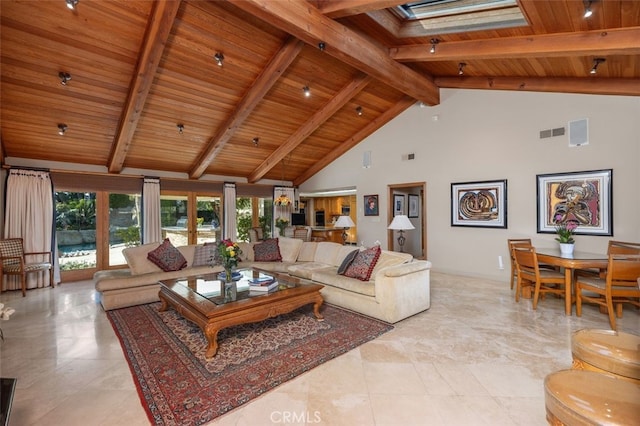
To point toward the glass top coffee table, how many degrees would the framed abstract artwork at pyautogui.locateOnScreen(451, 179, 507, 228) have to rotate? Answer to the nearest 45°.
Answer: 0° — it already faces it

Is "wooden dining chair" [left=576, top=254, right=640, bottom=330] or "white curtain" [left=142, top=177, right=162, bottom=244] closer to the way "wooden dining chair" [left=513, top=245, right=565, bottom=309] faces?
the wooden dining chair

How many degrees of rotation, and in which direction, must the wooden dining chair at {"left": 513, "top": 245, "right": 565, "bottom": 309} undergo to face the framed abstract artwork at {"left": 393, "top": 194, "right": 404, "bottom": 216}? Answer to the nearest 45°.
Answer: approximately 90° to its left

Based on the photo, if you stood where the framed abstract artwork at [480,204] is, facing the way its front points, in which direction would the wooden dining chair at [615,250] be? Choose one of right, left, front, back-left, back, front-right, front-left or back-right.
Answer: left

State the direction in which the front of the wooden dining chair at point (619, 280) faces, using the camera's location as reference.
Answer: facing away from the viewer and to the left of the viewer

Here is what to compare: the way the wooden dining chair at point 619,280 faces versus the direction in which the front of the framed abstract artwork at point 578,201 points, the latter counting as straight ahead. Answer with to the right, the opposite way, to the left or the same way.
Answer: to the right

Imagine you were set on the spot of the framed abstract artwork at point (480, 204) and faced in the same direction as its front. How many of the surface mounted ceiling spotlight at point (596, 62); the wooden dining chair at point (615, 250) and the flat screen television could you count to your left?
2

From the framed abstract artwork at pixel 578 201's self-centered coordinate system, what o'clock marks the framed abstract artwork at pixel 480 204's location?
the framed abstract artwork at pixel 480 204 is roughly at 2 o'clock from the framed abstract artwork at pixel 578 201.

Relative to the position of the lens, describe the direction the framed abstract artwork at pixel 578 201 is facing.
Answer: facing the viewer and to the left of the viewer

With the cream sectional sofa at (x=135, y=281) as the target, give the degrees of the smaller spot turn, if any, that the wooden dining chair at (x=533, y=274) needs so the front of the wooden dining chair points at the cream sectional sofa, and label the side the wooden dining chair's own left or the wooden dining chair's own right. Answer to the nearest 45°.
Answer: approximately 180°

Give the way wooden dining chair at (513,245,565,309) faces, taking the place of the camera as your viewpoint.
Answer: facing away from the viewer and to the right of the viewer

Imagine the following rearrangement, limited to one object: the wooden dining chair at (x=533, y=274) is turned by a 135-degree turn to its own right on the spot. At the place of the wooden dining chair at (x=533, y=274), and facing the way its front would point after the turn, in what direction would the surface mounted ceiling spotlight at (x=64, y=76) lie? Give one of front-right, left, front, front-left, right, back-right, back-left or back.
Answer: front-right

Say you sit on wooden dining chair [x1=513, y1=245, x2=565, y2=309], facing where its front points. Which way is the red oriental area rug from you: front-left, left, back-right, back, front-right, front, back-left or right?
back

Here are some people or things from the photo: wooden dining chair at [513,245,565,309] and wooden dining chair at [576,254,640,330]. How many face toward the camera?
0

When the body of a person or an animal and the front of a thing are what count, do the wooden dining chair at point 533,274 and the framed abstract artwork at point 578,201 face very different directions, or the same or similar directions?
very different directions

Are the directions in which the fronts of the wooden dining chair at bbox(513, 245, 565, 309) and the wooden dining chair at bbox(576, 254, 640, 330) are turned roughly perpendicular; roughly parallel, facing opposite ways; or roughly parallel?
roughly perpendicular

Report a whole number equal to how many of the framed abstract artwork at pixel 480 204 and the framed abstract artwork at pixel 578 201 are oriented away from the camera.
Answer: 0
